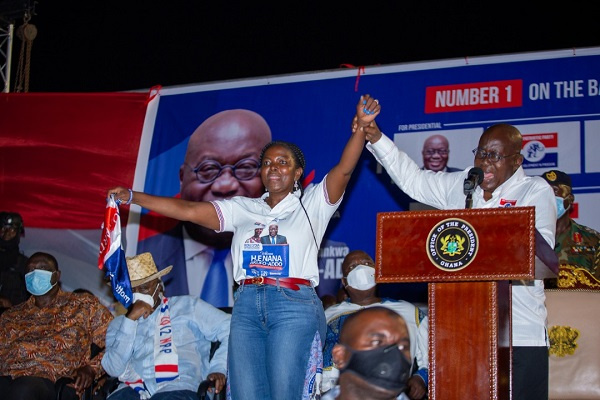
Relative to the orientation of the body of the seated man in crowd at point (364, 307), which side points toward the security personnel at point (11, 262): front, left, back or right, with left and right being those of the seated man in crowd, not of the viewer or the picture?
right

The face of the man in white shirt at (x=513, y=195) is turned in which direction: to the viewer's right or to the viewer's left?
to the viewer's left

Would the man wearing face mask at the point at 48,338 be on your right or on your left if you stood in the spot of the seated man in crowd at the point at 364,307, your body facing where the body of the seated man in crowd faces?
on your right

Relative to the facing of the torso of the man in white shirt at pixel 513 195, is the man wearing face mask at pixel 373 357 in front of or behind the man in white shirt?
in front

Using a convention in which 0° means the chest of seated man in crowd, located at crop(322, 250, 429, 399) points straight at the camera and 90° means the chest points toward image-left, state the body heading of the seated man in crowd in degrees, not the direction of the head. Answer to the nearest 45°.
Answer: approximately 0°

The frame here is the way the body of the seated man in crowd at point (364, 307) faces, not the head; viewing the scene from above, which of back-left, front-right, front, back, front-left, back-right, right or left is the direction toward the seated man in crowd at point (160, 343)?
right

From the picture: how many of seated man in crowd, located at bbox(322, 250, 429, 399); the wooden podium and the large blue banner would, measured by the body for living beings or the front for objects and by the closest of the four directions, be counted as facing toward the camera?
3

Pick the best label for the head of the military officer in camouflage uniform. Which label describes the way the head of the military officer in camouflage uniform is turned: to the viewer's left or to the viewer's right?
to the viewer's left

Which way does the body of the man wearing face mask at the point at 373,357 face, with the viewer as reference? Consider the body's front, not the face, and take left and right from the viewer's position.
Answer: facing the viewer and to the right of the viewer

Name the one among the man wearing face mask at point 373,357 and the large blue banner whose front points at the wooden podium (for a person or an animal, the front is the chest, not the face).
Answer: the large blue banner

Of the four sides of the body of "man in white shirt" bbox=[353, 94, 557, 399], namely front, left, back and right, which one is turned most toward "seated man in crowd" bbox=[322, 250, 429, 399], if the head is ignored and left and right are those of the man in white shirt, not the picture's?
right

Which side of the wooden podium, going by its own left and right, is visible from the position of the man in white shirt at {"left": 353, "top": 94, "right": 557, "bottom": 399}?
back

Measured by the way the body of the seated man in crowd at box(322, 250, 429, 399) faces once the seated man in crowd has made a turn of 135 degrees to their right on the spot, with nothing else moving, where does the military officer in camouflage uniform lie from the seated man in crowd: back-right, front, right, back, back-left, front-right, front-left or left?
back-right
